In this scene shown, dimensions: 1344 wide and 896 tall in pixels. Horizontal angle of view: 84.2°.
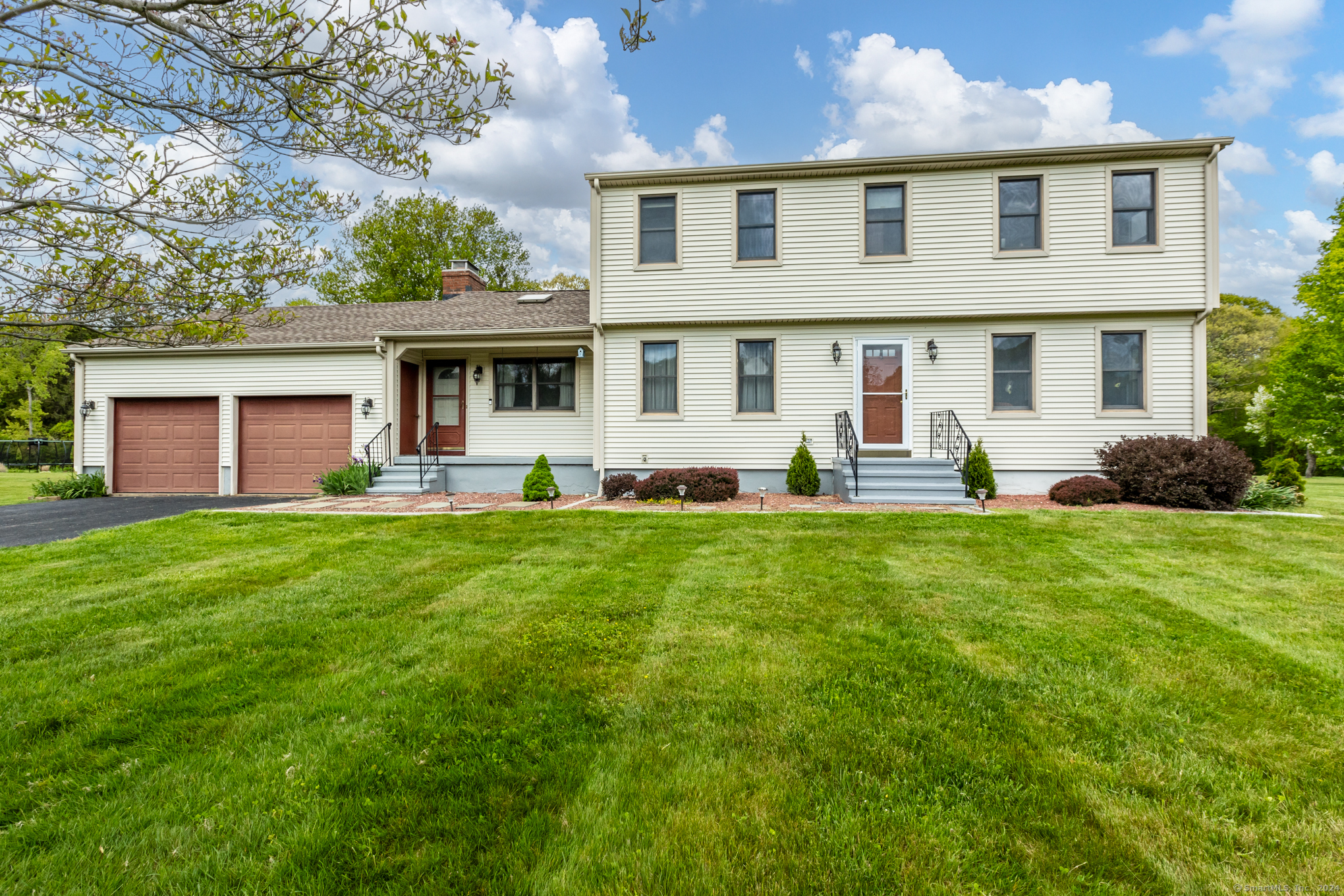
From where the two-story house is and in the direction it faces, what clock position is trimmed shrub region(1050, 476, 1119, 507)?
The trimmed shrub is roughly at 10 o'clock from the two-story house.

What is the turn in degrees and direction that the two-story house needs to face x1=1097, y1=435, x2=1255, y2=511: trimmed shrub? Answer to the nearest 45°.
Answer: approximately 45° to its left

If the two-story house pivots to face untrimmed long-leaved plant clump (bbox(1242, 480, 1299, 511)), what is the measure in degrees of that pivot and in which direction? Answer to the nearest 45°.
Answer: approximately 90° to its left

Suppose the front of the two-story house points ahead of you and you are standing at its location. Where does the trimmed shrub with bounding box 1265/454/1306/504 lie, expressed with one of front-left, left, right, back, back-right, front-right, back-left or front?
left

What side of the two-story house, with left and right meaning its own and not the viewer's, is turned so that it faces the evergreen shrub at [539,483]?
right

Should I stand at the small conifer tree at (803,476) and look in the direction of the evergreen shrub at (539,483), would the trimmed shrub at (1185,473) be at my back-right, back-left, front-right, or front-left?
back-left

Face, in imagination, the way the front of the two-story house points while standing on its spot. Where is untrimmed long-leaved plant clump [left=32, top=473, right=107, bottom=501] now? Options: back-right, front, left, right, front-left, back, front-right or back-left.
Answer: right

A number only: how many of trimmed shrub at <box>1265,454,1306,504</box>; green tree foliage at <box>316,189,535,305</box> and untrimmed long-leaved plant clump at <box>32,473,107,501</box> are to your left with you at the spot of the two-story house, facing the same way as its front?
1

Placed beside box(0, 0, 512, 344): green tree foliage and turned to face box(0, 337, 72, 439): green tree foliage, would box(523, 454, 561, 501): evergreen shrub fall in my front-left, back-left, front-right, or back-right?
front-right

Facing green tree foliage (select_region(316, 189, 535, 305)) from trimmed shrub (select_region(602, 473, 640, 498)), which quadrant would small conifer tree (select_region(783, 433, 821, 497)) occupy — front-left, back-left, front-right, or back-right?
back-right

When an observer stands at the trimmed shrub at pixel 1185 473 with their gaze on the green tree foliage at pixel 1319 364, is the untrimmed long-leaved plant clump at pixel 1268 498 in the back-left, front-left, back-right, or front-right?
front-right

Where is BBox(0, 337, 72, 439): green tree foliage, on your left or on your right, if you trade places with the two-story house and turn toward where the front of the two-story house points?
on your right

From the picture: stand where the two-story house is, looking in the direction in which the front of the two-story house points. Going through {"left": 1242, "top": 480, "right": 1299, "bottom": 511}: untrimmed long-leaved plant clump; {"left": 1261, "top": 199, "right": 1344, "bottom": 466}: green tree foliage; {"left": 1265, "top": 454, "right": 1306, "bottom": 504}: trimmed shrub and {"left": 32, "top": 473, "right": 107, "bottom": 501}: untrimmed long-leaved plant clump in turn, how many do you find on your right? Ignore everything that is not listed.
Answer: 1

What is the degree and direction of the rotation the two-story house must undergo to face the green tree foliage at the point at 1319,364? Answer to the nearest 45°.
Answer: approximately 90° to its left

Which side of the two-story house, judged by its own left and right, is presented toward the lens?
front
